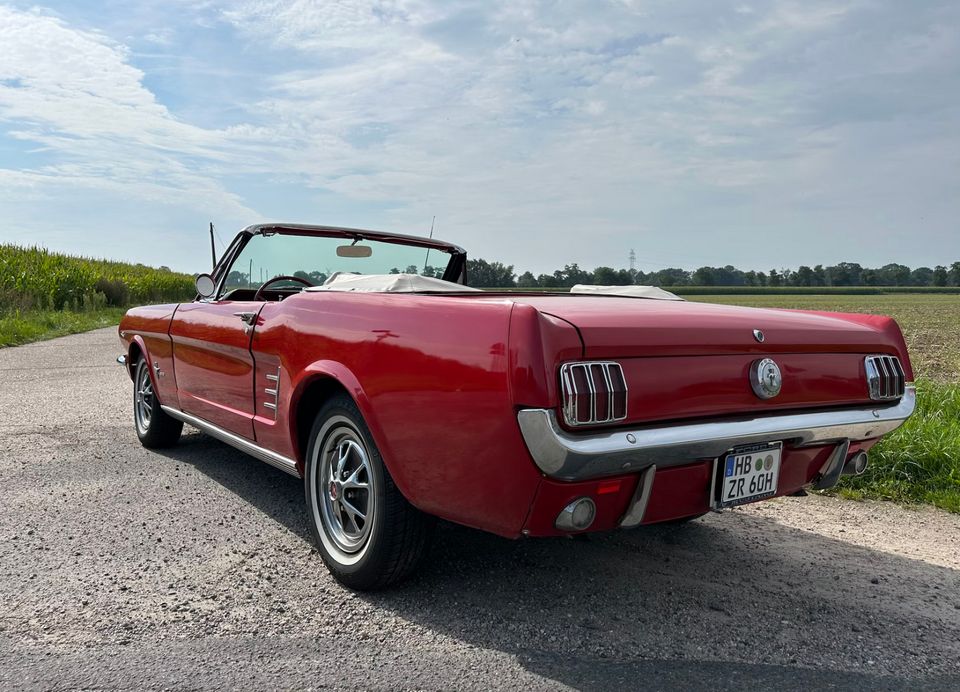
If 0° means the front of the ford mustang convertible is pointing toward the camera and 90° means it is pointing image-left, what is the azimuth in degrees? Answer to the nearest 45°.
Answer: approximately 135°
